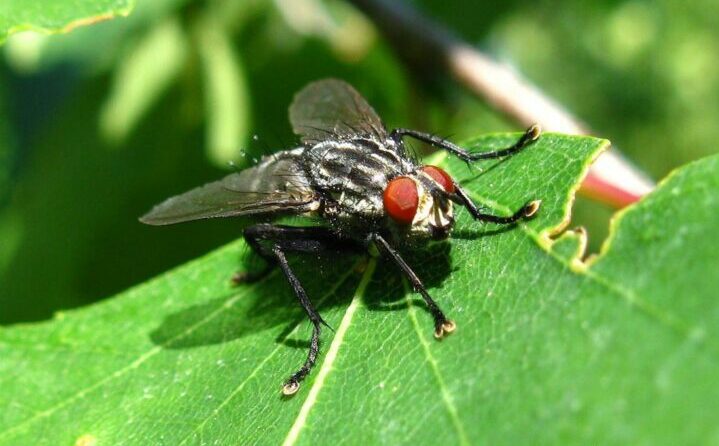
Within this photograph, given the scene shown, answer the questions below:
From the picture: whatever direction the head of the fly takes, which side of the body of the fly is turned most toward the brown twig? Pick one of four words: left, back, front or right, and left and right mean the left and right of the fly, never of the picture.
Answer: left

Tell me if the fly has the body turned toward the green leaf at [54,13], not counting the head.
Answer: no

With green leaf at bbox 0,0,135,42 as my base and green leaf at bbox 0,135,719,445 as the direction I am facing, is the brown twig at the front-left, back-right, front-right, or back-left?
front-left

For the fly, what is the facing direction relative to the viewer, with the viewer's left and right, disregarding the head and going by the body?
facing the viewer and to the right of the viewer
